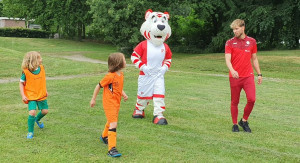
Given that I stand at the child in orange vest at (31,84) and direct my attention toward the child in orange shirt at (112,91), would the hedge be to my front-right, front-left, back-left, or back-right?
back-left

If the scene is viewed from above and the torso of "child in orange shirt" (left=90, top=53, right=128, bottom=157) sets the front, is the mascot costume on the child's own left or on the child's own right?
on the child's own left

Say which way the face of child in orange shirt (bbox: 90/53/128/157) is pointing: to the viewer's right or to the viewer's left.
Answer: to the viewer's right

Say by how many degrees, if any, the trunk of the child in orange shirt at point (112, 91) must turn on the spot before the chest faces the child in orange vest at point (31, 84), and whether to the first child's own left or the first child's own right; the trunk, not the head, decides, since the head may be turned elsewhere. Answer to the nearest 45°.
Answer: approximately 180°

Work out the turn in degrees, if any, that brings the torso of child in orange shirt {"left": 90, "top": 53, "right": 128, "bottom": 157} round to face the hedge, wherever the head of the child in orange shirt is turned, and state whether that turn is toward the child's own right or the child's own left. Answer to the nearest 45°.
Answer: approximately 135° to the child's own left

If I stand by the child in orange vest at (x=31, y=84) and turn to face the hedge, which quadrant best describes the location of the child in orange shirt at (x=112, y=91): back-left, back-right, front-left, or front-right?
back-right
